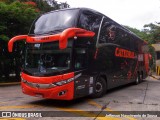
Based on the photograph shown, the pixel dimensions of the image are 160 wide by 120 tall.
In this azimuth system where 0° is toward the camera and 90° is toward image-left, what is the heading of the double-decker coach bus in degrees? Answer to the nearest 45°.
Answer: approximately 45°
